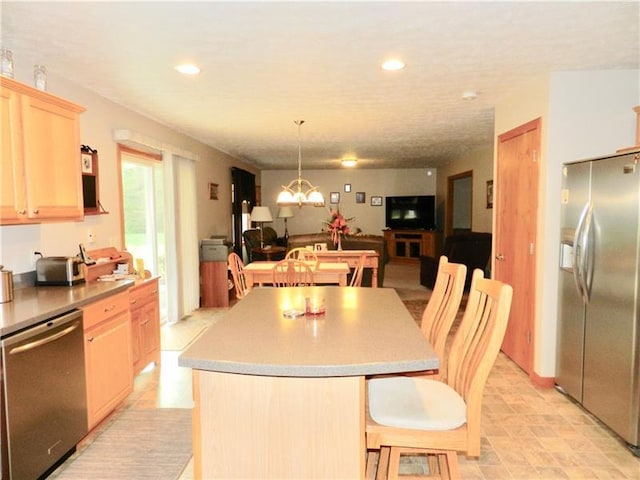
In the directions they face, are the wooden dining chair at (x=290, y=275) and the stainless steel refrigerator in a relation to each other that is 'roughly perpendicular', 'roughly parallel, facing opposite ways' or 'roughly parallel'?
roughly perpendicular

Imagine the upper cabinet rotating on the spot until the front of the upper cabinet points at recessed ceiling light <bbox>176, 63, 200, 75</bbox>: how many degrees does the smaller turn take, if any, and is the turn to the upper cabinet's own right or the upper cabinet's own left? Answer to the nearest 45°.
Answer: approximately 45° to the upper cabinet's own left

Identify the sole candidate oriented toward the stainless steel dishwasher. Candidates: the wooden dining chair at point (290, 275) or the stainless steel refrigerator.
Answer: the stainless steel refrigerator

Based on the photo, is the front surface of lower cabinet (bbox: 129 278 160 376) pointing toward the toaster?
no

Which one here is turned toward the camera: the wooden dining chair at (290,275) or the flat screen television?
the flat screen television

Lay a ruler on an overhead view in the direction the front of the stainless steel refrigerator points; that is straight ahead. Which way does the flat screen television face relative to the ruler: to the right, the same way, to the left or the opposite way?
to the left

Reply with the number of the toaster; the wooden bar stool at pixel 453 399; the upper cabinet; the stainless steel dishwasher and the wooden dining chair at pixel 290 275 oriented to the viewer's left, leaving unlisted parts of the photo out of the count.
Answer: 1

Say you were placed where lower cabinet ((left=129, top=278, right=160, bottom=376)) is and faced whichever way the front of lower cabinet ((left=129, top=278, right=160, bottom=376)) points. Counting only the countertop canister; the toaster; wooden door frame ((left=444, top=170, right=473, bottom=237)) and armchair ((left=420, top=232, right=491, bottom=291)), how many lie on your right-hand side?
2

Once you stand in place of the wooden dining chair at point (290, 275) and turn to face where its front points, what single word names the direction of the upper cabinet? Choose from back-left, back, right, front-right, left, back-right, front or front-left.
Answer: back-left

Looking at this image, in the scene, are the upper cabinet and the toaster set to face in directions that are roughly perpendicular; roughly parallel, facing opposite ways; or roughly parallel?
roughly parallel

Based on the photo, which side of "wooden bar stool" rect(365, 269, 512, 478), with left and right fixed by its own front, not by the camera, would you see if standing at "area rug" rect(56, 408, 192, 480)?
front

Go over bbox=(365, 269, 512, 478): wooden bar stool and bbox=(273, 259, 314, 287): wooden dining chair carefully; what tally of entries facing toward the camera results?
0

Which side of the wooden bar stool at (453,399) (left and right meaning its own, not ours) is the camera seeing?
left

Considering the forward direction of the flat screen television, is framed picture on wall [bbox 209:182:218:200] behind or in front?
in front

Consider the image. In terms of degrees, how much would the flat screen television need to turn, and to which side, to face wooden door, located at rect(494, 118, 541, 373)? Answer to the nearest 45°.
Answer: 0° — it already faces it

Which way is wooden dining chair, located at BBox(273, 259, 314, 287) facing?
away from the camera

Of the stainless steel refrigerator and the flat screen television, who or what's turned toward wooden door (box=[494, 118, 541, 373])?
the flat screen television

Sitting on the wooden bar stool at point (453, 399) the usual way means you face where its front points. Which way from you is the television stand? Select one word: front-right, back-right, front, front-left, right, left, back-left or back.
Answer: right

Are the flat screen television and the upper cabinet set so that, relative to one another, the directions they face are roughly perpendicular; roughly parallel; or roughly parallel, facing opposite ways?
roughly perpendicular

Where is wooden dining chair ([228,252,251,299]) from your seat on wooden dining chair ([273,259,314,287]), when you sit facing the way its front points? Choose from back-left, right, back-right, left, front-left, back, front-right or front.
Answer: left

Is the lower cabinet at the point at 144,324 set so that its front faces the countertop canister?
no
